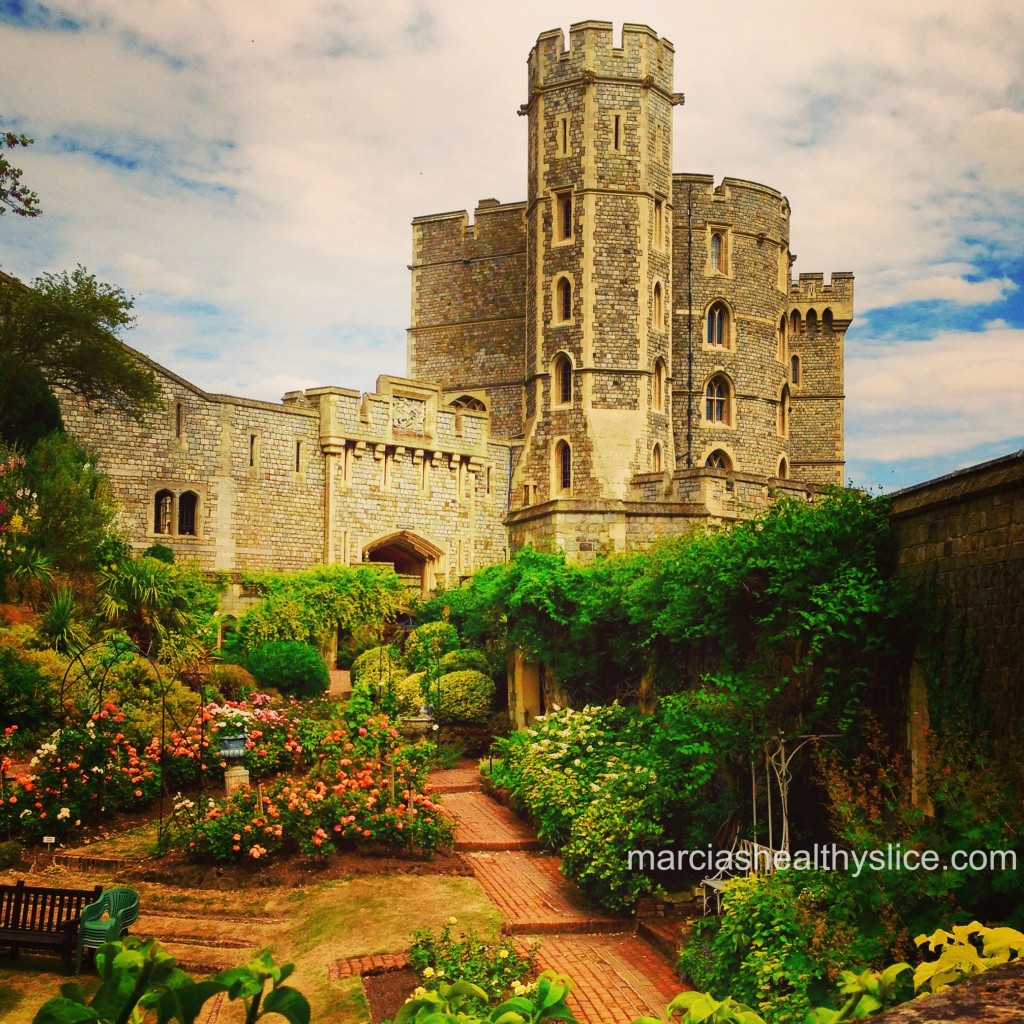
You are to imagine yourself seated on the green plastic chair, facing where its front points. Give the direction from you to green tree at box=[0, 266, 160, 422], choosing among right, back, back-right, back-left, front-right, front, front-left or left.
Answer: back-right

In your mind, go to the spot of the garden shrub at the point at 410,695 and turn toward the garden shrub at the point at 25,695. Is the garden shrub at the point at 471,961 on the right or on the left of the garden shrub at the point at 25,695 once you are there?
left

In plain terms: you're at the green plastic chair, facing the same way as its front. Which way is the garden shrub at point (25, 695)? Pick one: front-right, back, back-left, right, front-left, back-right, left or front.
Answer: back-right

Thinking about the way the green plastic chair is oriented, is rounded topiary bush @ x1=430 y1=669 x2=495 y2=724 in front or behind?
behind

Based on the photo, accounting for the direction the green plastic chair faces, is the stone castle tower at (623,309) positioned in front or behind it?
behind

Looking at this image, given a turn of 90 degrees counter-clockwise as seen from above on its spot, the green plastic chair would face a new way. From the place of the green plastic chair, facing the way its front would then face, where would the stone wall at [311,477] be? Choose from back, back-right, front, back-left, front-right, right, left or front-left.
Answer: back-left

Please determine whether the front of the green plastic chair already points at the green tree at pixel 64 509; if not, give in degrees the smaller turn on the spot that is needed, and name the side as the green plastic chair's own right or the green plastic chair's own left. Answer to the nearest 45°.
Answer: approximately 135° to the green plastic chair's own right
